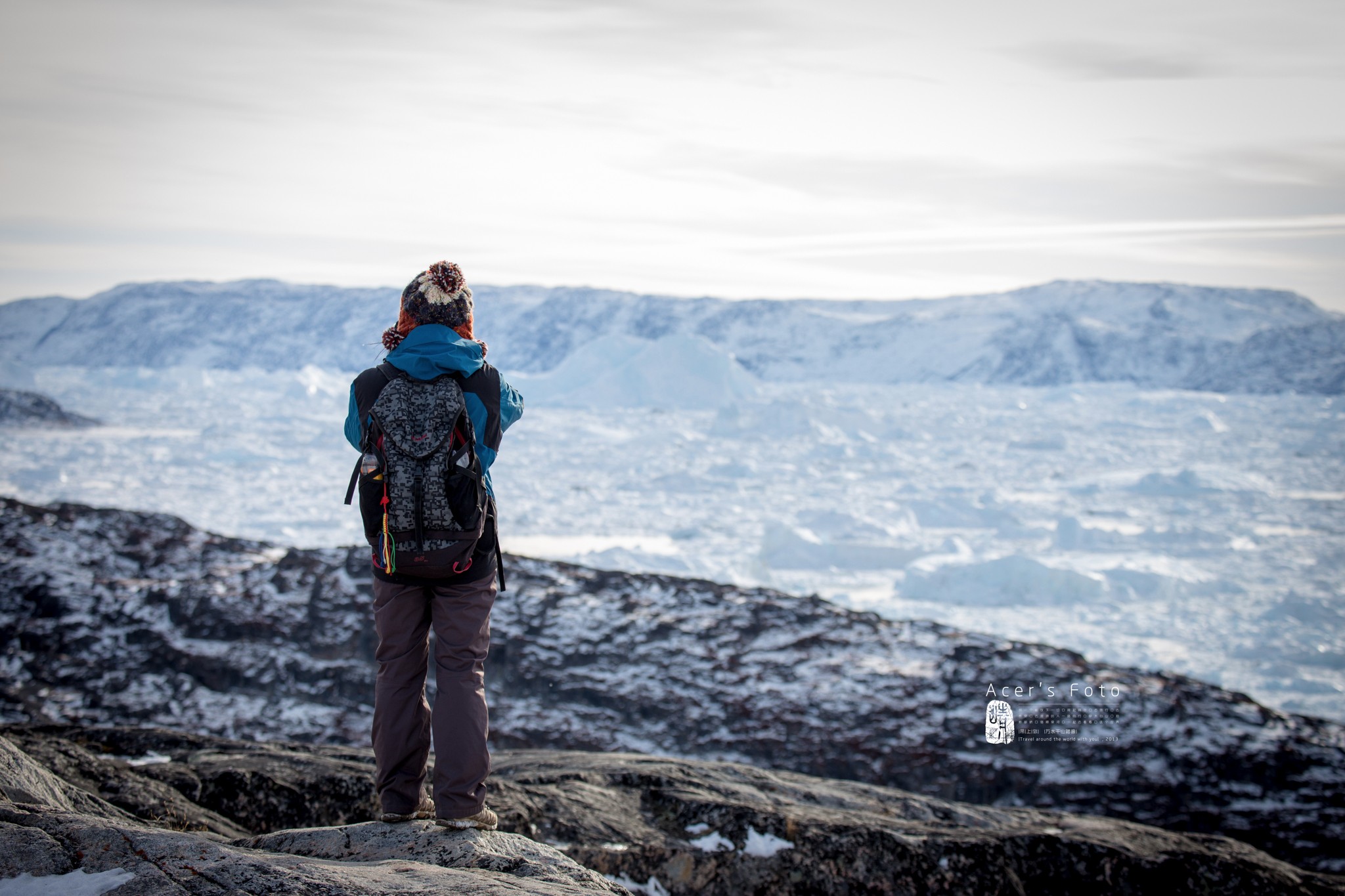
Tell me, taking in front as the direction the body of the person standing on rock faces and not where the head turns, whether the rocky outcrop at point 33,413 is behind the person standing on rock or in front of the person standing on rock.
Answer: in front

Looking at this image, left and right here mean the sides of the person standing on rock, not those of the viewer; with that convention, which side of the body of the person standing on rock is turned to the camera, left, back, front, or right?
back

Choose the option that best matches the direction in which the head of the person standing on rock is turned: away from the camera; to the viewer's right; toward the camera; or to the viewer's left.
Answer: away from the camera
